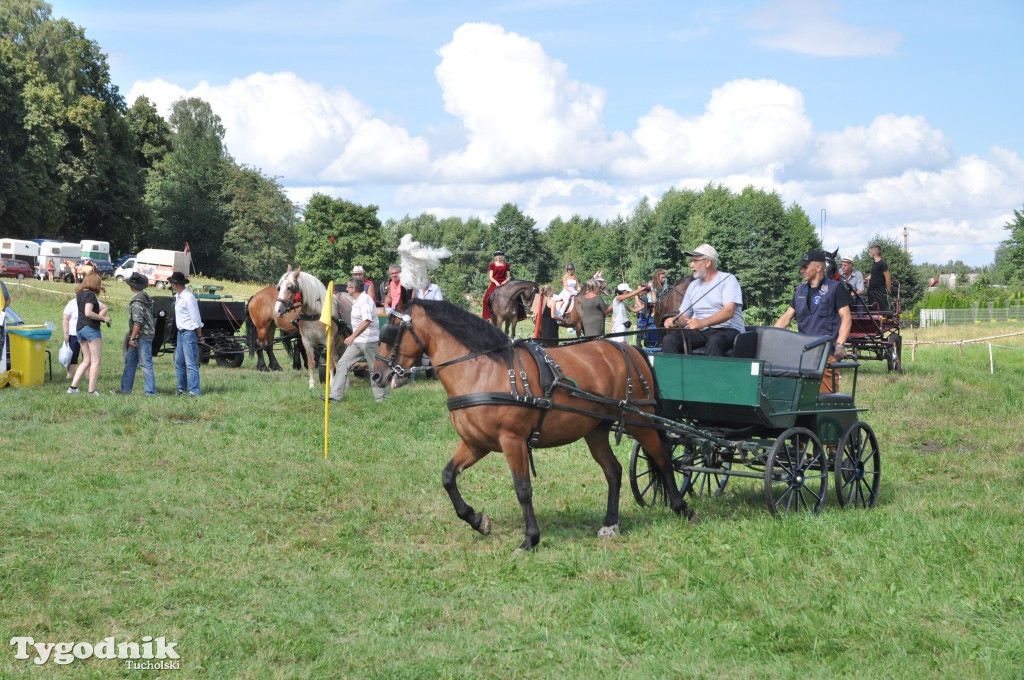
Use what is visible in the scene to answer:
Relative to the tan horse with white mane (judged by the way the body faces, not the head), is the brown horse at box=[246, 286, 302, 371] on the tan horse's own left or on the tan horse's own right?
on the tan horse's own right

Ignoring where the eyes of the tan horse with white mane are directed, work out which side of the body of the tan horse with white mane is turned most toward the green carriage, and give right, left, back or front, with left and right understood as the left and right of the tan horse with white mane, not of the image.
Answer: left

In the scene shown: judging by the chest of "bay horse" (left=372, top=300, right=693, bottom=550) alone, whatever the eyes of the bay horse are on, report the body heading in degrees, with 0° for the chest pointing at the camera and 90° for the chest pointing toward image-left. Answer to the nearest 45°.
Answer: approximately 45°

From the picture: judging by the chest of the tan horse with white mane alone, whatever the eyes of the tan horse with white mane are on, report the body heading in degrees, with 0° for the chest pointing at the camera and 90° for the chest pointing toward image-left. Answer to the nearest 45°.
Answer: approximately 45°

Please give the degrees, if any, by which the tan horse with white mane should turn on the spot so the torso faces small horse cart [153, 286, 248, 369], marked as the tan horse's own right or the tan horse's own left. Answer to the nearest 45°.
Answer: approximately 90° to the tan horse's own right

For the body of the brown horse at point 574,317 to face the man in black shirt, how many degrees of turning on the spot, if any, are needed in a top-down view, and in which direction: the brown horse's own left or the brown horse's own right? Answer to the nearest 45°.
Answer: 0° — it already faces them

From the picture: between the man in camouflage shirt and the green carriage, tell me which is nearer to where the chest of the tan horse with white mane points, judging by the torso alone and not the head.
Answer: the man in camouflage shirt

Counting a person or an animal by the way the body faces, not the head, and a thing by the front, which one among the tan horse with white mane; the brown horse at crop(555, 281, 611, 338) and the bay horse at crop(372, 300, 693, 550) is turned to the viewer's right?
the brown horse

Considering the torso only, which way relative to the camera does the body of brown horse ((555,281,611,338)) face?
to the viewer's right

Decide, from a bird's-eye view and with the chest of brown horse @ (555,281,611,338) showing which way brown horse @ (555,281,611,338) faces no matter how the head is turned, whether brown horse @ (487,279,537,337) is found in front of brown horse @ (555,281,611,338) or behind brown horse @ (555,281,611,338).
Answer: behind
